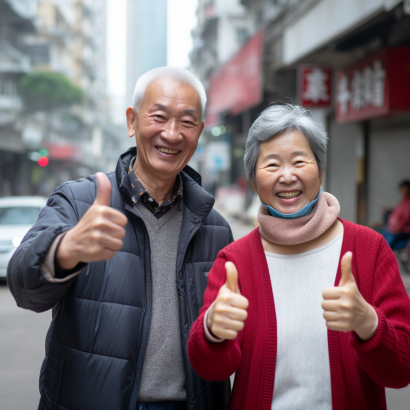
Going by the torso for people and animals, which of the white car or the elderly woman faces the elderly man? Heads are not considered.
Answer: the white car

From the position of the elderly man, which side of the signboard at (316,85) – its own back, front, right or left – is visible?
front

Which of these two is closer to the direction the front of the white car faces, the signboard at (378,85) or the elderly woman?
the elderly woman

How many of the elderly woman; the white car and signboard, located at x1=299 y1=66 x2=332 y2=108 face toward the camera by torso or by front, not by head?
3

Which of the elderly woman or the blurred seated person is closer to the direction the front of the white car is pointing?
the elderly woman

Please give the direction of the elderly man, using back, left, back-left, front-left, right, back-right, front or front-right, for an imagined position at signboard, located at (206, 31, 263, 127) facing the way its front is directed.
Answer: front-left

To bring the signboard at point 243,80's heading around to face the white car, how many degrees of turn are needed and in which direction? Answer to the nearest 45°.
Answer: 0° — it already faces it

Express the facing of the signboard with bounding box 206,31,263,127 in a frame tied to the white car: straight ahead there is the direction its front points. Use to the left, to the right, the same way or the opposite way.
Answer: to the right

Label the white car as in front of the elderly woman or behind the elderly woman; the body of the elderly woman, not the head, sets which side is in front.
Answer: behind

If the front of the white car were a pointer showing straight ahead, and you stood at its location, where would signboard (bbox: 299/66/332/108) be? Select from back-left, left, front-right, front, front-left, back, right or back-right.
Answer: left

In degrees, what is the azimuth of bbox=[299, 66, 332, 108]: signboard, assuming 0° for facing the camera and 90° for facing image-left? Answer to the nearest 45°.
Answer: approximately 0°

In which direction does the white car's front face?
toward the camera

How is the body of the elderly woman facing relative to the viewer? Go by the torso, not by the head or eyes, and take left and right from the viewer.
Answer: facing the viewer

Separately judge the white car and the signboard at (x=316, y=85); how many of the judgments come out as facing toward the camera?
2
